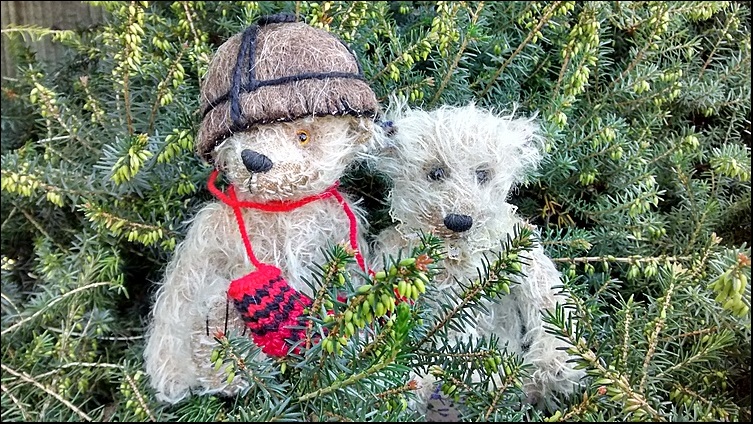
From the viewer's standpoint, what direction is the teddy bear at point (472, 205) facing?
toward the camera
